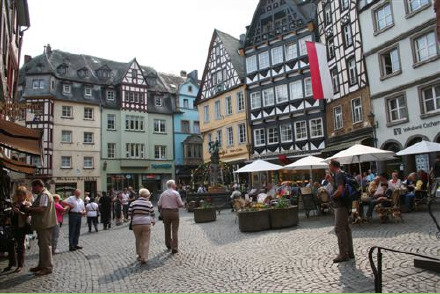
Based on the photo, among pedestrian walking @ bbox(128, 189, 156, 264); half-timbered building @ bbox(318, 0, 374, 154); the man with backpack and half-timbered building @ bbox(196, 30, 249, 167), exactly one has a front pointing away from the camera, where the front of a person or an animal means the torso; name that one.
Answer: the pedestrian walking

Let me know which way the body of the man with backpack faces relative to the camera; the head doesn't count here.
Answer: to the viewer's left

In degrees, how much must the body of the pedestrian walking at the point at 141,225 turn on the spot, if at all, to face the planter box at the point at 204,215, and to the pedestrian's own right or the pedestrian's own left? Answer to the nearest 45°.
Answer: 0° — they already face it

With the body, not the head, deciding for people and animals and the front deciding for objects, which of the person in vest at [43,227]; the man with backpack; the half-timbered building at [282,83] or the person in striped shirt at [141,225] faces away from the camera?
the person in striped shirt at [141,225]

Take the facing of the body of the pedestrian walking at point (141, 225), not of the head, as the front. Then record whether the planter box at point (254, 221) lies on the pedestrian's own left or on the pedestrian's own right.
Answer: on the pedestrian's own right

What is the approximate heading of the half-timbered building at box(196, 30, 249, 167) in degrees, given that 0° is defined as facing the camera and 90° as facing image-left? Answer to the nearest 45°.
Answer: approximately 45°

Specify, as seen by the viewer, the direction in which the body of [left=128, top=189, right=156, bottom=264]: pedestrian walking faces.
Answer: away from the camera

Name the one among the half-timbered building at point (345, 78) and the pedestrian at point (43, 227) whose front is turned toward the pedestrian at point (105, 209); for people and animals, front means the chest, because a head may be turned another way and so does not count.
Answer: the half-timbered building
